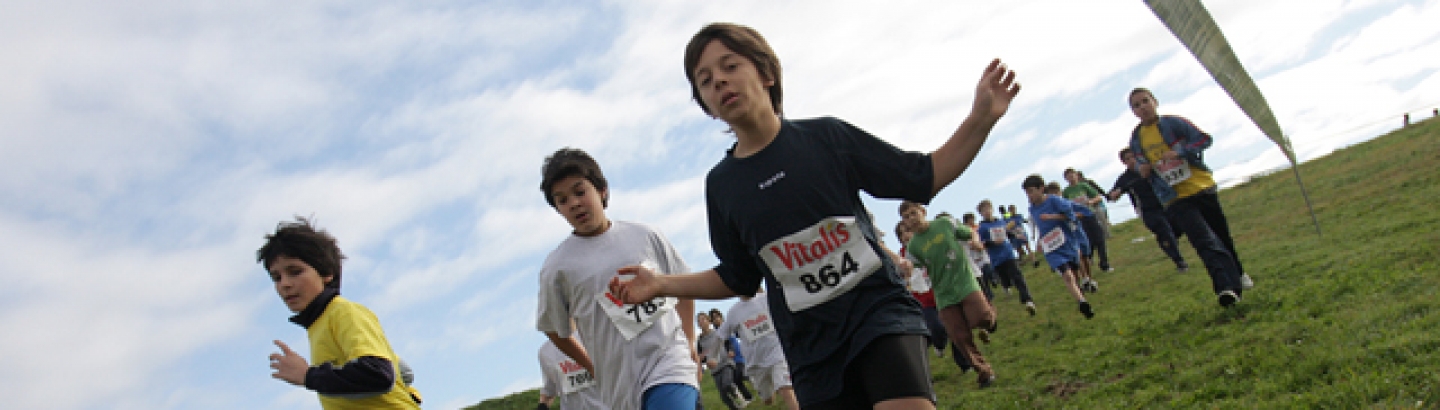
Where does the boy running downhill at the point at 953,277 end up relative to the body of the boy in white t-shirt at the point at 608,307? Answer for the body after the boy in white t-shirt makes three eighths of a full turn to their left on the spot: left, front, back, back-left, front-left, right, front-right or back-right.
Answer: front

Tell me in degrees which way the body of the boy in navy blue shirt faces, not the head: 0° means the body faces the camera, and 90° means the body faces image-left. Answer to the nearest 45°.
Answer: approximately 0°

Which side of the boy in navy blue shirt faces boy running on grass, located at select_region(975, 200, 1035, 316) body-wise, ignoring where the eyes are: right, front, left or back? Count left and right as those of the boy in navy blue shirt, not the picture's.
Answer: back

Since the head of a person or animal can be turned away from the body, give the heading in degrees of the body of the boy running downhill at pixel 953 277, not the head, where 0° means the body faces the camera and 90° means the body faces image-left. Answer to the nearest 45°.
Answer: approximately 0°
